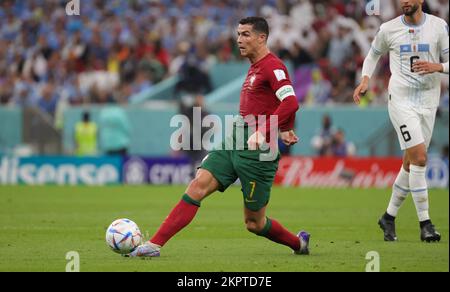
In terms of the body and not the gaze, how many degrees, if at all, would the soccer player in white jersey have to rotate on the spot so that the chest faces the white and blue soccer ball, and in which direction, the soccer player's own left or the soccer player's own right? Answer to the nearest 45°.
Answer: approximately 45° to the soccer player's own right

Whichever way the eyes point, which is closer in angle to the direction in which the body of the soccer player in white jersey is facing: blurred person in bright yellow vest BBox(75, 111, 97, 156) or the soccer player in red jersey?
the soccer player in red jersey

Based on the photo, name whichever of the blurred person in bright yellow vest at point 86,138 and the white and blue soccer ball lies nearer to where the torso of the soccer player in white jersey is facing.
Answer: the white and blue soccer ball

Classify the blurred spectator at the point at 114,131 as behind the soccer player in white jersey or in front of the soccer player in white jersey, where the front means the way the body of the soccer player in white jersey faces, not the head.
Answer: behind

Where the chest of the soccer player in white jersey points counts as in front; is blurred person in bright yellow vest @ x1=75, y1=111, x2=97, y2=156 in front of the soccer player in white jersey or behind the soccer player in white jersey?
behind

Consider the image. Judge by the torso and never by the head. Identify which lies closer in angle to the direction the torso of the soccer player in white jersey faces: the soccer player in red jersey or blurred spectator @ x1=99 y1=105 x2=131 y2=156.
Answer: the soccer player in red jersey

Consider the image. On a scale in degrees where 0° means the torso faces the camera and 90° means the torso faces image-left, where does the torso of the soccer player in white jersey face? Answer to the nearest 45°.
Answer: approximately 0°
